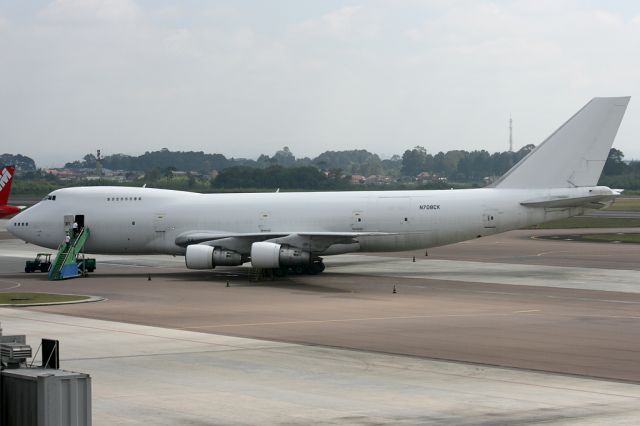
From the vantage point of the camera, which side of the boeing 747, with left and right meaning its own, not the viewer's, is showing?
left
